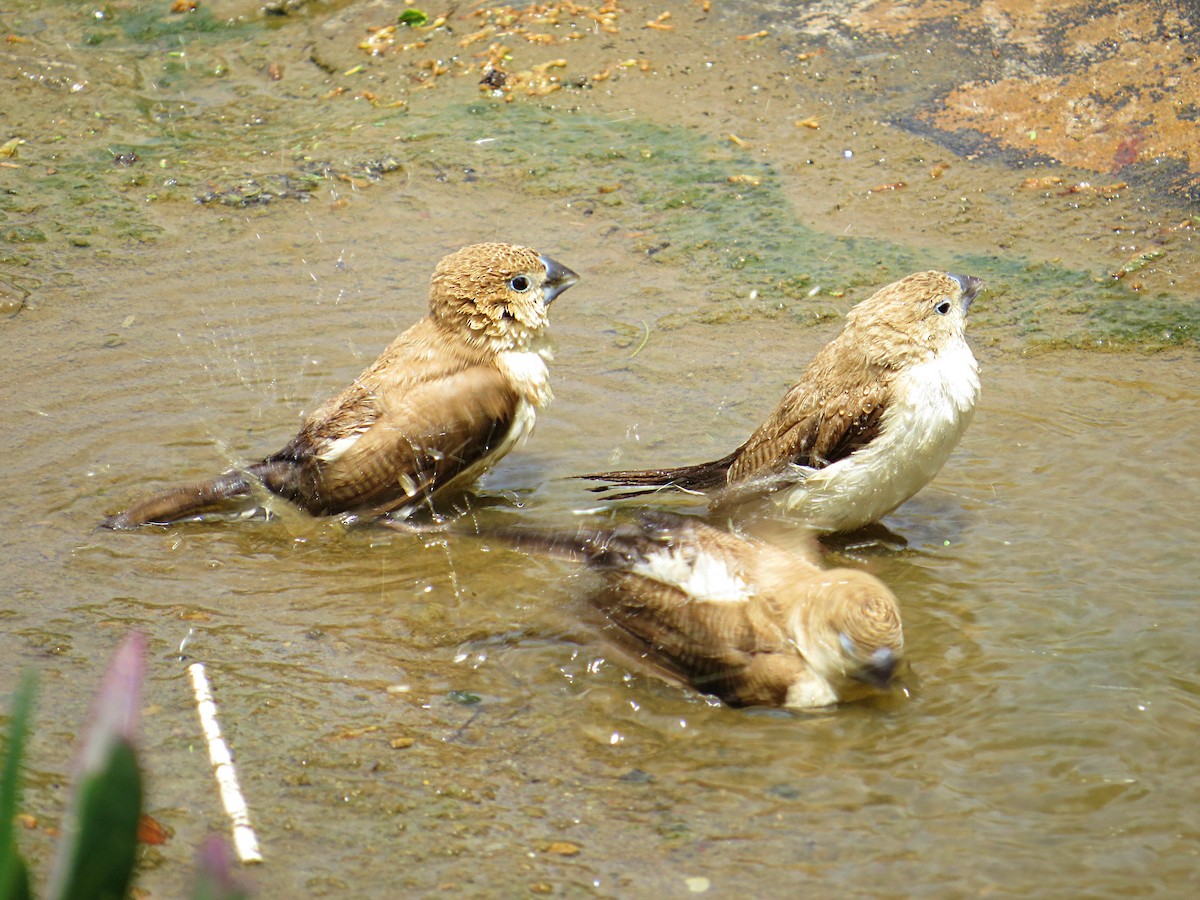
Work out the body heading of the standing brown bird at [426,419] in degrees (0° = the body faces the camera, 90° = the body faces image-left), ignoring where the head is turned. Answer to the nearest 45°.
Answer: approximately 270°

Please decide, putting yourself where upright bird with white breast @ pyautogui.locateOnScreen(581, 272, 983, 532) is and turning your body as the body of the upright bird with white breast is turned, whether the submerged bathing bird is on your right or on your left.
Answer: on your right

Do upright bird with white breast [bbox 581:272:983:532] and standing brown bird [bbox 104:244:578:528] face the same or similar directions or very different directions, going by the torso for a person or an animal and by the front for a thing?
same or similar directions

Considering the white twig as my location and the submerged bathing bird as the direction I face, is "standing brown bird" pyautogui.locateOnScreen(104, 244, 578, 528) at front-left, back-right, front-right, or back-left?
front-left

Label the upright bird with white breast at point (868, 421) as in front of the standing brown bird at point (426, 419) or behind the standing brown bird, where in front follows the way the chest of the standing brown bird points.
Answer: in front

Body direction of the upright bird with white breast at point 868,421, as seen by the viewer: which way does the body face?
to the viewer's right

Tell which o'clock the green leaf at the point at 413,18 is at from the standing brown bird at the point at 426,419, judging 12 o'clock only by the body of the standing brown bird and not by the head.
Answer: The green leaf is roughly at 9 o'clock from the standing brown bird.

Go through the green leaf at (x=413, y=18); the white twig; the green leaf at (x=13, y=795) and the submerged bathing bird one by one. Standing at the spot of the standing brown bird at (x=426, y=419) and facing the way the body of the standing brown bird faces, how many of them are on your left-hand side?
1

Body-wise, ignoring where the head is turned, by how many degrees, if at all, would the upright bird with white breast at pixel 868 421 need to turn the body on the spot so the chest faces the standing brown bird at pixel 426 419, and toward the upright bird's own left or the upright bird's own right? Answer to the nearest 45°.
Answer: approximately 180°
